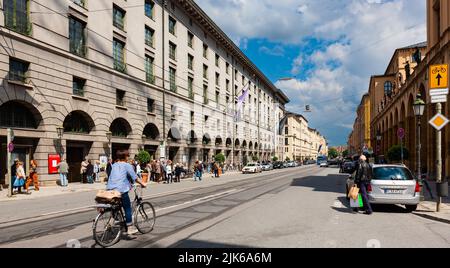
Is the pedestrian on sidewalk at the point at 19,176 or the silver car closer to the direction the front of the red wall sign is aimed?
the silver car

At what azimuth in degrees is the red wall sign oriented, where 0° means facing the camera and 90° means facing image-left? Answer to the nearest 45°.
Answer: approximately 315°

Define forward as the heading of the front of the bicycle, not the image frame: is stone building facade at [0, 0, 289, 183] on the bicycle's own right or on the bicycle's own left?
on the bicycle's own left

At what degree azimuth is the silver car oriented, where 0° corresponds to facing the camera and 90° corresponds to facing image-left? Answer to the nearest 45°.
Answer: approximately 180°

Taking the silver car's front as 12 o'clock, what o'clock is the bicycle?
The bicycle is roughly at 7 o'clock from the silver car.

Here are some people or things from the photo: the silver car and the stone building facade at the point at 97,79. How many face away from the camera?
1
